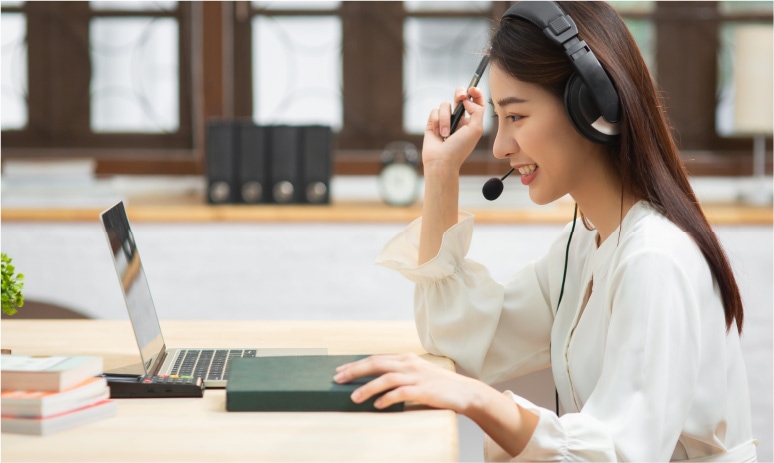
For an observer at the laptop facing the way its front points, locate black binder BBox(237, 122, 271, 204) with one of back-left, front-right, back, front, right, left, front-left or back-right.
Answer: left

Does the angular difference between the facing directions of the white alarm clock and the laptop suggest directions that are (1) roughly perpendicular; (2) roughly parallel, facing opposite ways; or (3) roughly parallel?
roughly perpendicular

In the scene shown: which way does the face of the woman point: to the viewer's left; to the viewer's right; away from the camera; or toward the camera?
to the viewer's left

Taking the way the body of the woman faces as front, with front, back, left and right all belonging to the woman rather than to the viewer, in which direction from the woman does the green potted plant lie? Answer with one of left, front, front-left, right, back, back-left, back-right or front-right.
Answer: front

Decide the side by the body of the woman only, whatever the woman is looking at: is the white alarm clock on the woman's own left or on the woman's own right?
on the woman's own right

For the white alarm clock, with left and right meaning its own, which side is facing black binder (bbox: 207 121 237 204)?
right

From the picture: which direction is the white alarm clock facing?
toward the camera

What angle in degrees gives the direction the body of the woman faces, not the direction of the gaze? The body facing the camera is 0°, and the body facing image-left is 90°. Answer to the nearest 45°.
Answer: approximately 90°

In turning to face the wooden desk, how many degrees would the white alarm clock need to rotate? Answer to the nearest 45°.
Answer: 0° — it already faces it

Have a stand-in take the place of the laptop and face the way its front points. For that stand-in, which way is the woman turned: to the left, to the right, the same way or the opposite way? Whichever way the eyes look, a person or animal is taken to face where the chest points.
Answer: the opposite way

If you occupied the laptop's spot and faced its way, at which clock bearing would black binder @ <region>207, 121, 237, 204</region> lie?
The black binder is roughly at 9 o'clock from the laptop.

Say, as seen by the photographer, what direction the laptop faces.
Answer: facing to the right of the viewer

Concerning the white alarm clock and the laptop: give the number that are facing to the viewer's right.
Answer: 1
